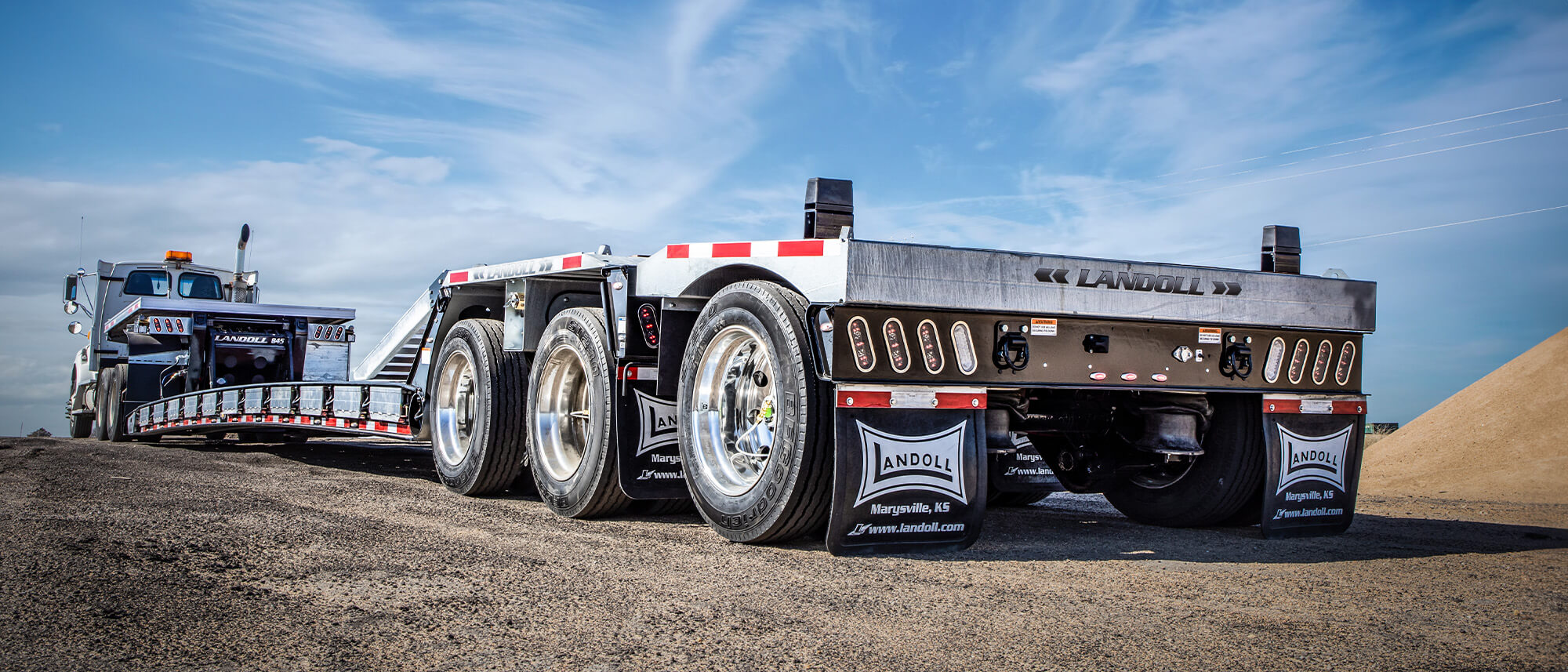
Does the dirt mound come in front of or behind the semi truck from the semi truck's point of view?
behind

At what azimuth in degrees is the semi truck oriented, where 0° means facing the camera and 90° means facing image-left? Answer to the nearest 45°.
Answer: approximately 135°
